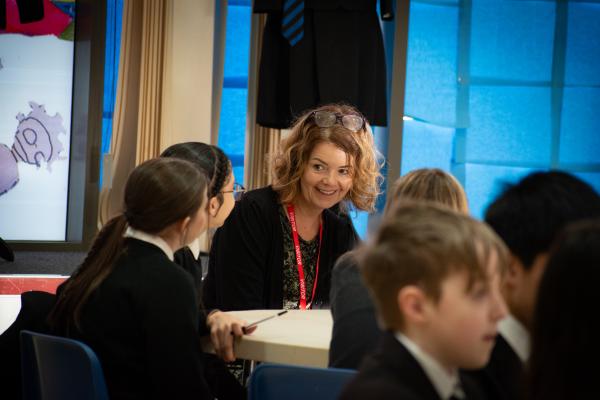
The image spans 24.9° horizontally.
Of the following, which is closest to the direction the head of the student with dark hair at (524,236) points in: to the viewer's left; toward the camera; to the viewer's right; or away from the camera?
to the viewer's left

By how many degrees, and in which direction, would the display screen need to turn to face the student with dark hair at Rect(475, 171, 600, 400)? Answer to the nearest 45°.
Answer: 0° — it already faces them

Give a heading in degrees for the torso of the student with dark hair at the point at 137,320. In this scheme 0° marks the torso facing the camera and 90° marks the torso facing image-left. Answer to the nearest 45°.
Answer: approximately 225°

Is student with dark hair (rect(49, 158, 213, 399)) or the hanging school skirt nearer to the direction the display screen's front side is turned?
the student with dark hair

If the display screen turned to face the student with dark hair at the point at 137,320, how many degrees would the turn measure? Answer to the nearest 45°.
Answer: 0° — it already faces them

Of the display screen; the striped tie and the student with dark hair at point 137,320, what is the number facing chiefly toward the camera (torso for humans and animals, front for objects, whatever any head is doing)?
2

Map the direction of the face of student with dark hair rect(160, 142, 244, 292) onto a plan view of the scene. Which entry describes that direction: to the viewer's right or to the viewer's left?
to the viewer's right

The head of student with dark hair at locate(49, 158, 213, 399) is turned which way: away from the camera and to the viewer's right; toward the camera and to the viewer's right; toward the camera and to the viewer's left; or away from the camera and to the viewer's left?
away from the camera and to the viewer's right

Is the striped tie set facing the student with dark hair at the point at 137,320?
yes

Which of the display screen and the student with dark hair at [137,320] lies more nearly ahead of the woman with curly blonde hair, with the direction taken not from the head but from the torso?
the student with dark hair

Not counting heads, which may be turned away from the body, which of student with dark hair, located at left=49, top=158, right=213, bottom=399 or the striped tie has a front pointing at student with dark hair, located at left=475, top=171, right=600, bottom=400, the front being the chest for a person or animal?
the striped tie

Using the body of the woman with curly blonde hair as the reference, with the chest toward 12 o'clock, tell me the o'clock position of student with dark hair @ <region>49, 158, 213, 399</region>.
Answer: The student with dark hair is roughly at 2 o'clock from the woman with curly blonde hair.
